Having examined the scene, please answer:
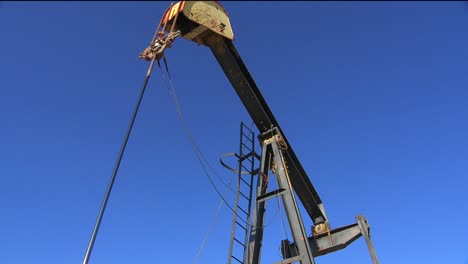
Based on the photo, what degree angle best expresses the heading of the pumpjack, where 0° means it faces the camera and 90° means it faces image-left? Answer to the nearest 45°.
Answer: approximately 45°
